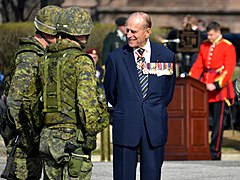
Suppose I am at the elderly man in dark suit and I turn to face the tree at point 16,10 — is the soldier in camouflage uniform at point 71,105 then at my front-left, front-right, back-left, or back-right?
back-left

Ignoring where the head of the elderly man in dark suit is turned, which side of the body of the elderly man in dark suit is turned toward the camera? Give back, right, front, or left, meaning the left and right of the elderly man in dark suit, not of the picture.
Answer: front

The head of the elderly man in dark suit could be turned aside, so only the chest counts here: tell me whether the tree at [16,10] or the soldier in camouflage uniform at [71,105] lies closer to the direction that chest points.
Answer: the soldier in camouflage uniform

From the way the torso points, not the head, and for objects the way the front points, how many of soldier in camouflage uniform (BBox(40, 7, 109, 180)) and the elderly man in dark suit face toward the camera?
1

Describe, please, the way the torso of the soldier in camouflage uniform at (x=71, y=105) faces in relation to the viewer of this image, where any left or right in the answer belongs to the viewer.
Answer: facing away from the viewer and to the right of the viewer

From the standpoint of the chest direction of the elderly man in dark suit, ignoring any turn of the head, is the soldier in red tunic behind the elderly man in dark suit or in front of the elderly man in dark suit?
behind

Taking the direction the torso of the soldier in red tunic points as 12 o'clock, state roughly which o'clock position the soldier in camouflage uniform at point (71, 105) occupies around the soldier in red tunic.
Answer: The soldier in camouflage uniform is roughly at 11 o'clock from the soldier in red tunic.

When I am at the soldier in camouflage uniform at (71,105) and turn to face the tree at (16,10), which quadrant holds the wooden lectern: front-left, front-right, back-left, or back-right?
front-right

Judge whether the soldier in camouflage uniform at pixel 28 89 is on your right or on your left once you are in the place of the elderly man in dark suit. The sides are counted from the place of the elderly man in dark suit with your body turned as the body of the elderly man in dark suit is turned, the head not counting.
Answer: on your right

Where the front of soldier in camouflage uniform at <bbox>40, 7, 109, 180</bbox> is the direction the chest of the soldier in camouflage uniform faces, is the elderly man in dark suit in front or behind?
in front

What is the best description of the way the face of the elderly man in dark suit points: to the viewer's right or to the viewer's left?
to the viewer's left

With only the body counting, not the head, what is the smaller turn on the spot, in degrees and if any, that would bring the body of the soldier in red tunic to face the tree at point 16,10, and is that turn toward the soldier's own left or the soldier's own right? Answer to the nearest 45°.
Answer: approximately 90° to the soldier's own right
